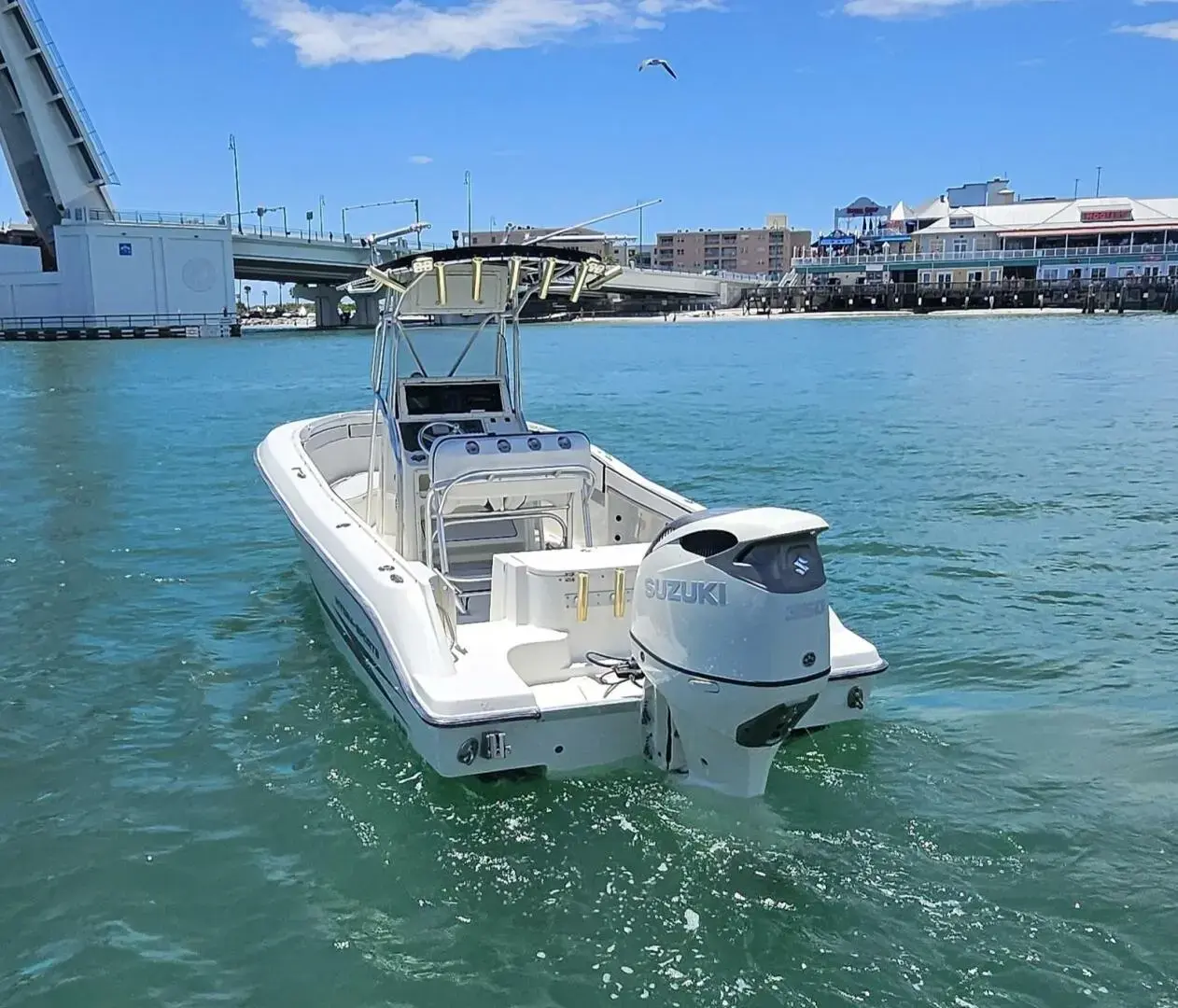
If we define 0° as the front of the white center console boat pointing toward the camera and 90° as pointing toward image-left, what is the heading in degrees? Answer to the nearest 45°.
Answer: approximately 135°
